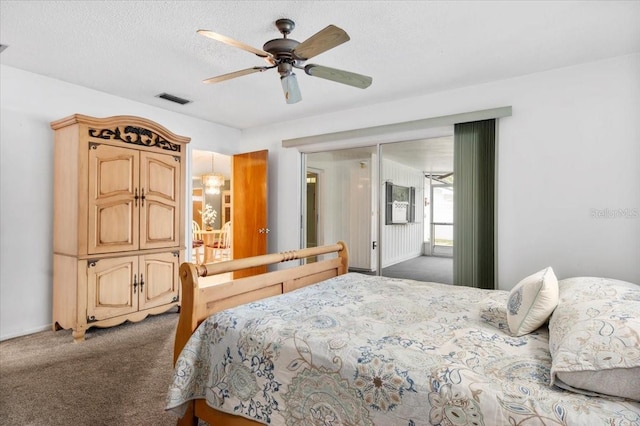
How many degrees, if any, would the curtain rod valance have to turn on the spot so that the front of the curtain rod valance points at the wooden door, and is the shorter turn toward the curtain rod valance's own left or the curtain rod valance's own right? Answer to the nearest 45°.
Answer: approximately 45° to the curtain rod valance's own right

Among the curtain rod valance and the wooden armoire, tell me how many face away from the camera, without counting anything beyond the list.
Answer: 0

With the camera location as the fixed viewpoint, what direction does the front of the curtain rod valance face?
facing the viewer and to the left of the viewer

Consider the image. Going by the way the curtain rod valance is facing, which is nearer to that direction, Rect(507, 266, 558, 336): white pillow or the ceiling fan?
the ceiling fan

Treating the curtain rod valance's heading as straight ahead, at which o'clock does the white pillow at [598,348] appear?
The white pillow is roughly at 10 o'clock from the curtain rod valance.

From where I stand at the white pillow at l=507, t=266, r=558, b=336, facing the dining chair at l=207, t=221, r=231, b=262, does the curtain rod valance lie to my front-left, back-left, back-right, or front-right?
front-right

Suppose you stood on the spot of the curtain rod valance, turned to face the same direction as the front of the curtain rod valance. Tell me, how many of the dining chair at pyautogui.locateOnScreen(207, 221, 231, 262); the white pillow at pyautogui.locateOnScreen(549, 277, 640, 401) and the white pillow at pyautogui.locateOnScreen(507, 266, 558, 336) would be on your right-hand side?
1

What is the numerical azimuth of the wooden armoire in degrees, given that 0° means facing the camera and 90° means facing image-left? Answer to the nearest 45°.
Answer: approximately 315°
